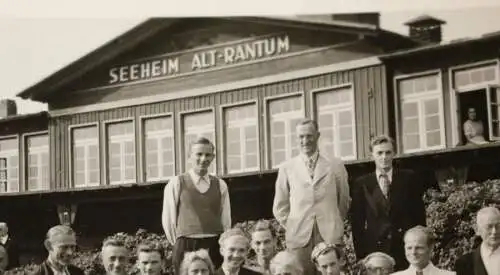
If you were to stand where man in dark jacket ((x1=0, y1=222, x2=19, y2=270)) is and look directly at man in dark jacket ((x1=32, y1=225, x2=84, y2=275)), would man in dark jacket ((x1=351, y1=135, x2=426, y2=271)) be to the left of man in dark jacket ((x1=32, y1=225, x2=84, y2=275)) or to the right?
left

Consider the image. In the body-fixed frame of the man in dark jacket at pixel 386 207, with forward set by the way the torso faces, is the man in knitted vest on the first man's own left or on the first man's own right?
on the first man's own right

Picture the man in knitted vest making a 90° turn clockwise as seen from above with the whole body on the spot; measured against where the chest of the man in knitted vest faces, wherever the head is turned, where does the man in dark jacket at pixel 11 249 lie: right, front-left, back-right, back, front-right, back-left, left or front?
front-right

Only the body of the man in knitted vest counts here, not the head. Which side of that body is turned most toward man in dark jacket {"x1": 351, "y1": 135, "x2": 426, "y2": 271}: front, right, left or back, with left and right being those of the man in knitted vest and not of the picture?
left

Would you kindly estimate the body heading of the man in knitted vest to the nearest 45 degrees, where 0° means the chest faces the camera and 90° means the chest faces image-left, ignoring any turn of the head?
approximately 0°
